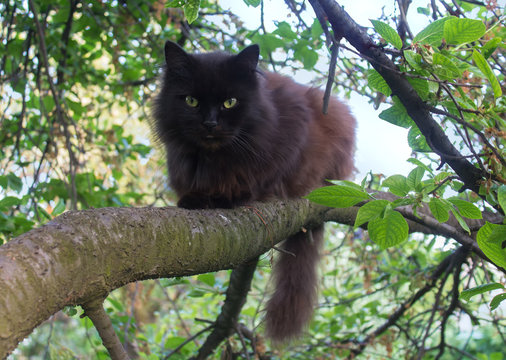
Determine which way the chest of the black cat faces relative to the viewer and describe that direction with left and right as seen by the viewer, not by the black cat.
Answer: facing the viewer and to the left of the viewer
